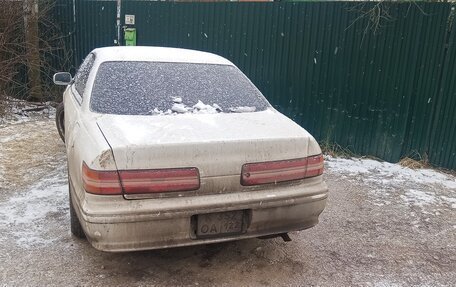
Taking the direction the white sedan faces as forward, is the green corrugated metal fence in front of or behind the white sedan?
in front

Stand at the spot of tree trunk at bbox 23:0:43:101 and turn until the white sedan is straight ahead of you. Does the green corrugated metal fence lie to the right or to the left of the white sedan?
left

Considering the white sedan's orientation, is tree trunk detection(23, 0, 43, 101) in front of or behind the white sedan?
in front

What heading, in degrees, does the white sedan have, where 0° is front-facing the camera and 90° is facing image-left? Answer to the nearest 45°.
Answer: approximately 180°
